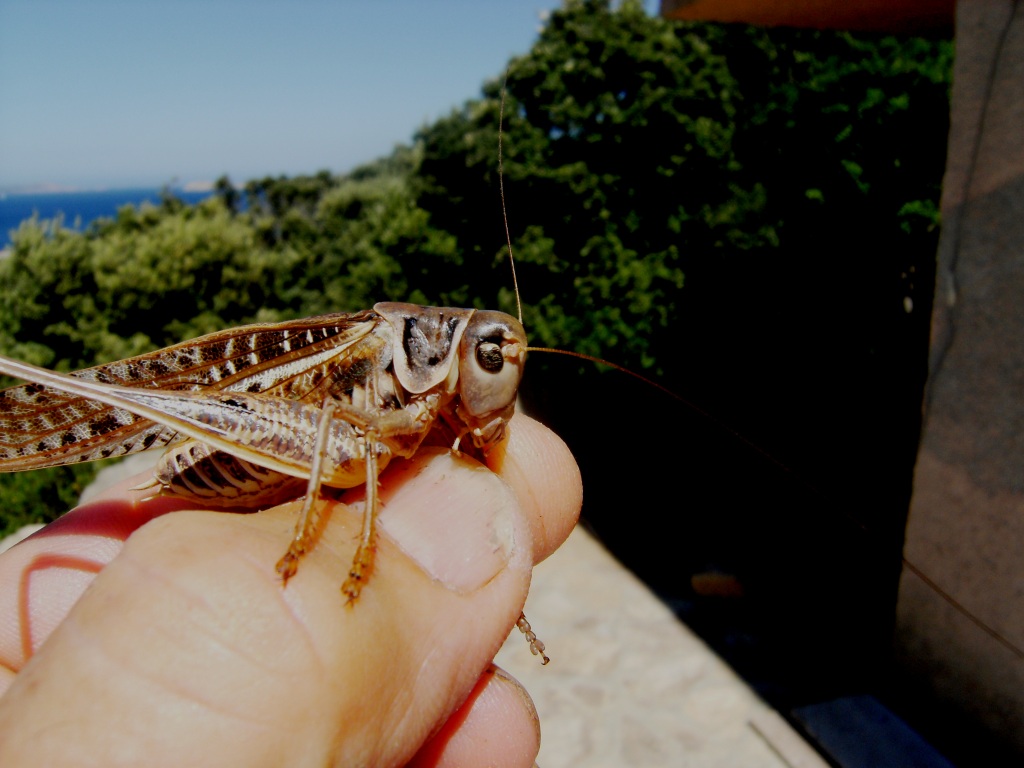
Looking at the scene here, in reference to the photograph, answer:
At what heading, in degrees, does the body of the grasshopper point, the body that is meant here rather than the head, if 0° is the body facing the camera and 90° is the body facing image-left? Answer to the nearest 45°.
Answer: approximately 270°
